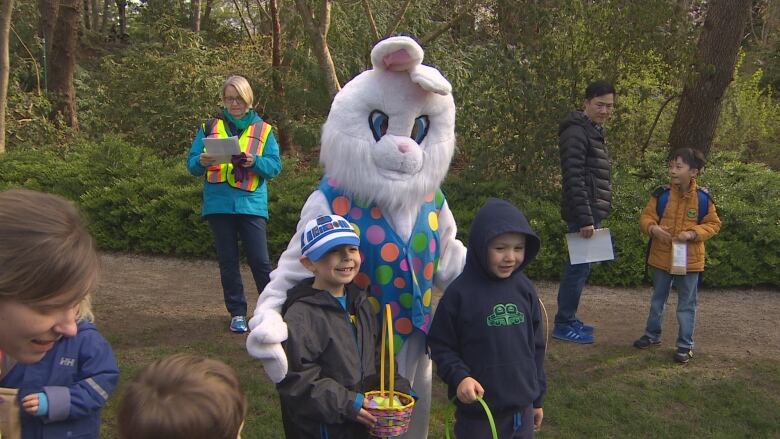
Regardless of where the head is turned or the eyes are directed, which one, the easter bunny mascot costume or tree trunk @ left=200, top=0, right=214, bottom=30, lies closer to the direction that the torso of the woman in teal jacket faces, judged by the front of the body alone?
the easter bunny mascot costume

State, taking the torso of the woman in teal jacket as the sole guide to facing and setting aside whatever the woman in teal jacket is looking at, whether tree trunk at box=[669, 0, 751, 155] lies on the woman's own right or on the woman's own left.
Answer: on the woman's own left

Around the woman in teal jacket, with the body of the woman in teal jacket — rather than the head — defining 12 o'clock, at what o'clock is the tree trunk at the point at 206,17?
The tree trunk is roughly at 6 o'clock from the woman in teal jacket.

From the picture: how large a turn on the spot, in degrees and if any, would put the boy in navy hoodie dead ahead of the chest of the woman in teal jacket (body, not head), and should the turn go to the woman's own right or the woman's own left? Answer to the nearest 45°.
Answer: approximately 45° to the woman's own left

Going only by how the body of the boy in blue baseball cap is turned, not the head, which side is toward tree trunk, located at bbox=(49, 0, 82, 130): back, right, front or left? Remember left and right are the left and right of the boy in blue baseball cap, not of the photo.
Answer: back

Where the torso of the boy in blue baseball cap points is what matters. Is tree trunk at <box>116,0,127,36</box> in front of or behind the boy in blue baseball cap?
behind

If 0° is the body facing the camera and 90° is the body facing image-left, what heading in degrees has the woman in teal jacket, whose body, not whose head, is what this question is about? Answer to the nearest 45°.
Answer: approximately 0°
